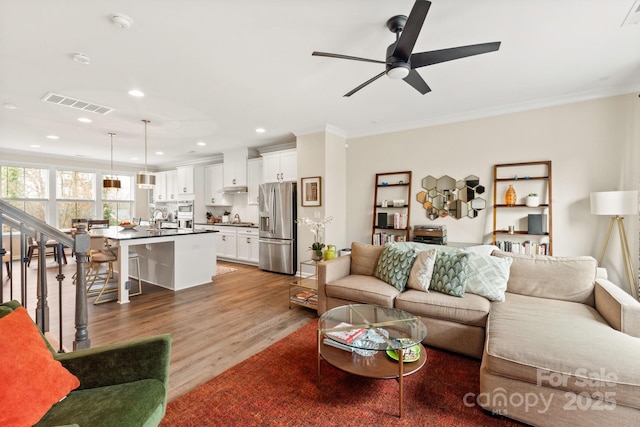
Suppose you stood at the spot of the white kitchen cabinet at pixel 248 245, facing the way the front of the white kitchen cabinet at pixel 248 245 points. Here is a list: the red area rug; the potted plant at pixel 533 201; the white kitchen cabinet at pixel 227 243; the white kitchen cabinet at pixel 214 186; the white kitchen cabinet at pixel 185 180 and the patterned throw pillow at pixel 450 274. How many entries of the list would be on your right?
3

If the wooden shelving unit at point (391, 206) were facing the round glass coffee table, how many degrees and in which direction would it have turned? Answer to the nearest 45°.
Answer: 0° — it already faces it

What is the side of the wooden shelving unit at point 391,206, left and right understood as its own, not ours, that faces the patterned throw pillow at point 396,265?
front

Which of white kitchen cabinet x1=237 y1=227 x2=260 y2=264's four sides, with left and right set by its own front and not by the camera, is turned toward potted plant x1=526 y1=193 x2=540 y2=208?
left

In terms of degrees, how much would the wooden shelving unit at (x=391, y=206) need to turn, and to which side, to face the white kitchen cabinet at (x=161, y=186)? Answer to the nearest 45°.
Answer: approximately 90° to its right

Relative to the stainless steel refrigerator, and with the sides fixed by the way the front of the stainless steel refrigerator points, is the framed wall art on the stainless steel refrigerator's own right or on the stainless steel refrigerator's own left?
on the stainless steel refrigerator's own left

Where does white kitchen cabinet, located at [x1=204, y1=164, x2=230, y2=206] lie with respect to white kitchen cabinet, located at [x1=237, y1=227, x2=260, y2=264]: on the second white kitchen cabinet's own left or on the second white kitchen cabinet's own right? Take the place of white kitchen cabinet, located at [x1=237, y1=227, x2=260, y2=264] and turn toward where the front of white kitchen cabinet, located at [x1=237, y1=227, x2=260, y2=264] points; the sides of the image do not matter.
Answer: on the second white kitchen cabinet's own right

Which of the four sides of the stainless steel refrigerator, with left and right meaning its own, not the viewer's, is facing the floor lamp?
left

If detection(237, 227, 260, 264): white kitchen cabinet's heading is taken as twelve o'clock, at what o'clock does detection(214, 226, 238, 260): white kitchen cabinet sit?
detection(214, 226, 238, 260): white kitchen cabinet is roughly at 3 o'clock from detection(237, 227, 260, 264): white kitchen cabinet.

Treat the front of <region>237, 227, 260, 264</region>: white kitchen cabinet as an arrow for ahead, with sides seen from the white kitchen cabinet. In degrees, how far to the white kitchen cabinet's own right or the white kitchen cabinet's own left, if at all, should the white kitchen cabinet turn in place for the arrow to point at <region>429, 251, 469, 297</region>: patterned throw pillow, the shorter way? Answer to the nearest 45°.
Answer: approximately 90° to the white kitchen cabinet's own left

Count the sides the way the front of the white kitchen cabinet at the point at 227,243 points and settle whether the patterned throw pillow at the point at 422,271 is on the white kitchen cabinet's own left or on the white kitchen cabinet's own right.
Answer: on the white kitchen cabinet's own left
